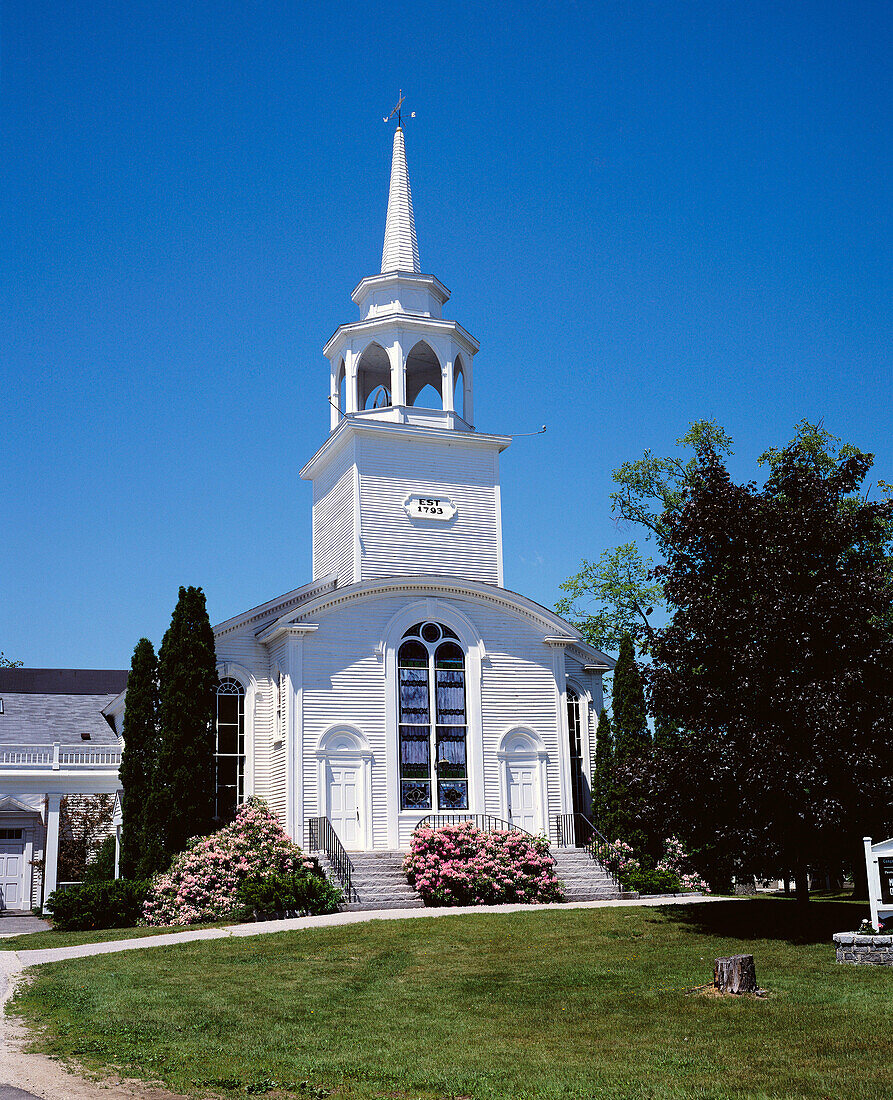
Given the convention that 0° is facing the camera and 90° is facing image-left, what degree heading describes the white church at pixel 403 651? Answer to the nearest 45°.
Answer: approximately 0°

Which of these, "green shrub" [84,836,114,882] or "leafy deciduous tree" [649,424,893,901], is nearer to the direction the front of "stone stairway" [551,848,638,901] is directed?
the leafy deciduous tree

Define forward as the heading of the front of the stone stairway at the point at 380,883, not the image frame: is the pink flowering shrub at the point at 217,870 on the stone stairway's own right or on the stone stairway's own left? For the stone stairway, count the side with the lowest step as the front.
on the stone stairway's own right
